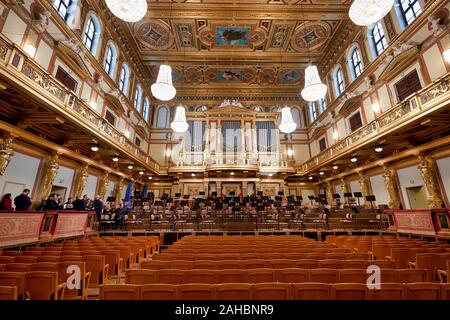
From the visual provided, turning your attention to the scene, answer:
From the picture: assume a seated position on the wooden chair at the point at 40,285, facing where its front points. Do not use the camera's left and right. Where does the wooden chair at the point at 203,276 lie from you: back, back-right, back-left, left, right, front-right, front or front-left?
right

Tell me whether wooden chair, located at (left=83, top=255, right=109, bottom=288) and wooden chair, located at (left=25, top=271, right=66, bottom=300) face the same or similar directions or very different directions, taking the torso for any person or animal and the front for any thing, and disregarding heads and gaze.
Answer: same or similar directions

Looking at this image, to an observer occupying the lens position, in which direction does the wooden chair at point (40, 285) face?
facing away from the viewer and to the right of the viewer

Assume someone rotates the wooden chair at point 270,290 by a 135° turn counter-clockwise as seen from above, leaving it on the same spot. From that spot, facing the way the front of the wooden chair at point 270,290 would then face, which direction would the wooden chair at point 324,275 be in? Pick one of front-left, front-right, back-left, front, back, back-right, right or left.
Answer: back

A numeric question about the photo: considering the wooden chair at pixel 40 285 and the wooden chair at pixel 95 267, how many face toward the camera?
0

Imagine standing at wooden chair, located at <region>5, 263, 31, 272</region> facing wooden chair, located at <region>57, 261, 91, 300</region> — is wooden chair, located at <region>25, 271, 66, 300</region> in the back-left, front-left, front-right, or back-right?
front-right

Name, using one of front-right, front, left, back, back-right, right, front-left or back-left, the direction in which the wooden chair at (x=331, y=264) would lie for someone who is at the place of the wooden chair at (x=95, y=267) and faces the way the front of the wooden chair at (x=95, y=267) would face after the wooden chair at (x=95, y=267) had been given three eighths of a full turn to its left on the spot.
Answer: back-left

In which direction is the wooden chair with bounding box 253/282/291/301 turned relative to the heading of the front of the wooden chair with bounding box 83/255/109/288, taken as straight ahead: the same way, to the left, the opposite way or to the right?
the same way

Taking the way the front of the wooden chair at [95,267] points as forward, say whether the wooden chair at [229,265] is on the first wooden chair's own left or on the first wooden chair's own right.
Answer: on the first wooden chair's own right

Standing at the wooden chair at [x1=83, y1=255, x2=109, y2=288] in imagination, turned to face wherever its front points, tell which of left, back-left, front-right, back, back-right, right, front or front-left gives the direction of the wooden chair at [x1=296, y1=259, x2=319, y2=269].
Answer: right

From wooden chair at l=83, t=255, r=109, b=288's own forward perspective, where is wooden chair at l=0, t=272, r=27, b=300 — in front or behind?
behind

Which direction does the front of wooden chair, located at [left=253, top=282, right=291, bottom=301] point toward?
away from the camera

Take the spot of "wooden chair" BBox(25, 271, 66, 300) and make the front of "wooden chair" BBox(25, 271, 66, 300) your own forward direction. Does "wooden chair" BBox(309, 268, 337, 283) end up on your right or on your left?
on your right

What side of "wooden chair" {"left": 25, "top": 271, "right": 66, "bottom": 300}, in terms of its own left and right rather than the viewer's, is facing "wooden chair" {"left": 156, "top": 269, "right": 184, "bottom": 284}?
right

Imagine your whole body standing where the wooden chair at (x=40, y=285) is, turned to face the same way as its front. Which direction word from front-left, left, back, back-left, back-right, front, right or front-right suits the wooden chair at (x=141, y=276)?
right

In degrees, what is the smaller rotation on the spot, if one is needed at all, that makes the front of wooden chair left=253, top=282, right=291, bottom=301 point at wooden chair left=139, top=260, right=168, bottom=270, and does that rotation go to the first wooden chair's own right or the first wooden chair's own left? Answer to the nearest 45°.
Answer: approximately 90° to the first wooden chair's own left

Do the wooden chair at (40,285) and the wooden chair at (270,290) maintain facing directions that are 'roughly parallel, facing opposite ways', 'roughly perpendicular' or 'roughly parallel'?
roughly parallel

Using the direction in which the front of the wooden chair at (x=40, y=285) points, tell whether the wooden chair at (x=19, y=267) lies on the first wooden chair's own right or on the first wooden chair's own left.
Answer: on the first wooden chair's own left

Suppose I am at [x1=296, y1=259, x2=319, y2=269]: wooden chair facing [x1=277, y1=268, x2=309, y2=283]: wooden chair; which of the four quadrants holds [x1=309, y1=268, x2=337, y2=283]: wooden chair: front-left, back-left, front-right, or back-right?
front-left
